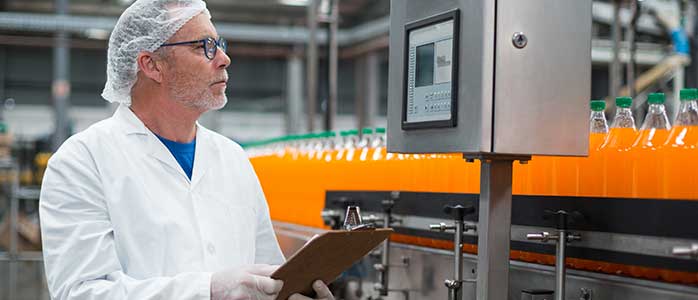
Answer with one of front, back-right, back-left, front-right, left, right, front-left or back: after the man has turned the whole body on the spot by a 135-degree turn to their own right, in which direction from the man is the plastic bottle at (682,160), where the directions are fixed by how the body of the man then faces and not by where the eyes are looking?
back-left

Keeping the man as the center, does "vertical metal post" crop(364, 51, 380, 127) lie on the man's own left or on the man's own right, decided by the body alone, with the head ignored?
on the man's own left

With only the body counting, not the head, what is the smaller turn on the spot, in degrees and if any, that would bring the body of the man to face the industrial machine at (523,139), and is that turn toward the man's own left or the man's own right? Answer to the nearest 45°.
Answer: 0° — they already face it

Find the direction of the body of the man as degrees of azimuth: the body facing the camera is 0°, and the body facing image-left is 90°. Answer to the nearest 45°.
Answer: approximately 315°

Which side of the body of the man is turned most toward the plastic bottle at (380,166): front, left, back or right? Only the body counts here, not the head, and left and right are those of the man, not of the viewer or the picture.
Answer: left

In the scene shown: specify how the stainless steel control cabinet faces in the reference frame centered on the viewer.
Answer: facing the viewer and to the left of the viewer

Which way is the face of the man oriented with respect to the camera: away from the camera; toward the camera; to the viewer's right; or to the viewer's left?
to the viewer's right

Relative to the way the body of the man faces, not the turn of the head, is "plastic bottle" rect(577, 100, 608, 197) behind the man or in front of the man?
in front
